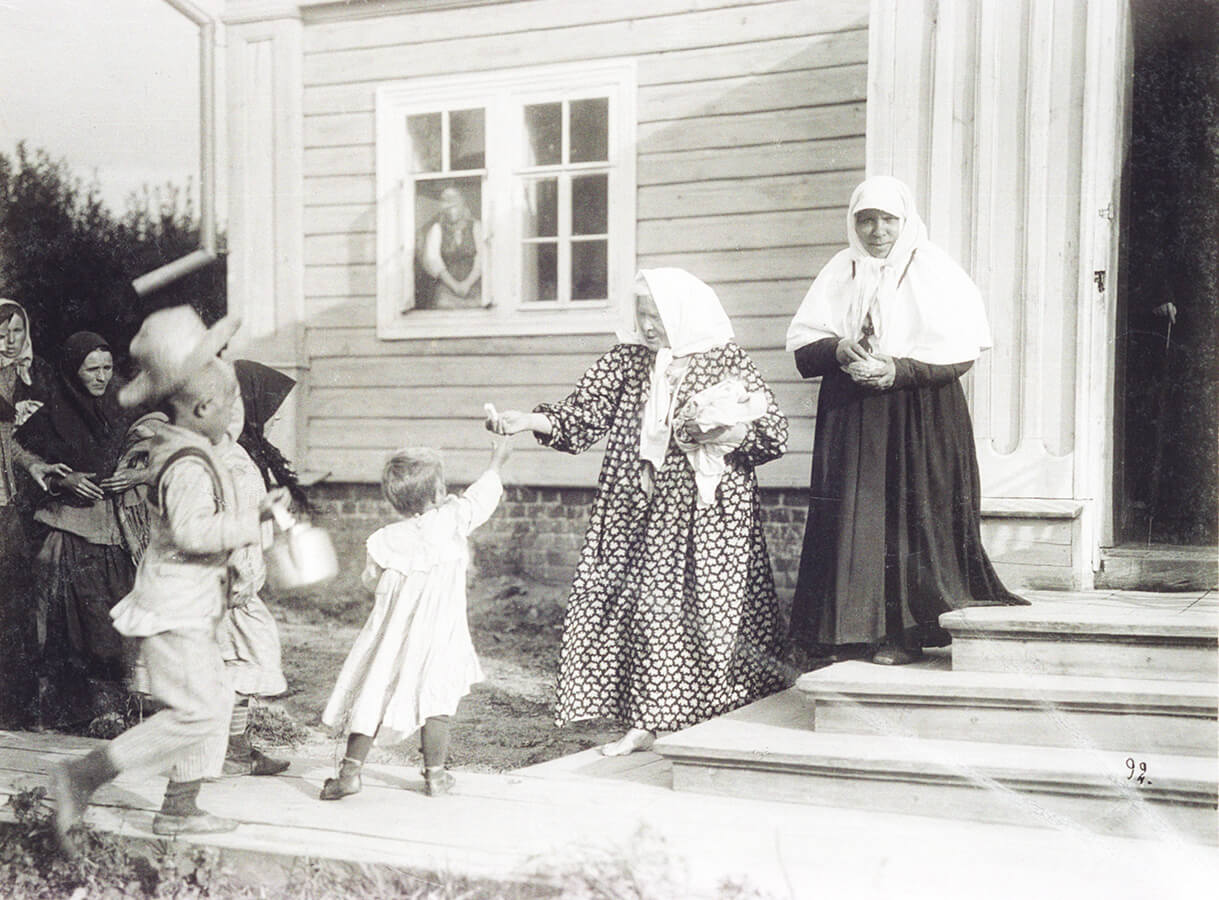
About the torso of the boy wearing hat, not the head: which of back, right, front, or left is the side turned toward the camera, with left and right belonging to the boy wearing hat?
right

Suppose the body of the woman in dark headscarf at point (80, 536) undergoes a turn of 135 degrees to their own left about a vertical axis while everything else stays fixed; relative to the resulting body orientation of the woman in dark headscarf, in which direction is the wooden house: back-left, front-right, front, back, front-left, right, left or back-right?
right

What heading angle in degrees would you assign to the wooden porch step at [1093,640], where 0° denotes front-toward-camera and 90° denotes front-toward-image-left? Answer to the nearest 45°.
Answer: approximately 0°

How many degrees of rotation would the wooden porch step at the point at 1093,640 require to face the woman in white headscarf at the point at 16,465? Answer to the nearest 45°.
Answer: approximately 90° to its right

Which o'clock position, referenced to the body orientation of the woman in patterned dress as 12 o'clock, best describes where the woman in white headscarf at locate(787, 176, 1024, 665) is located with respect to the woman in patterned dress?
The woman in white headscarf is roughly at 8 o'clock from the woman in patterned dress.

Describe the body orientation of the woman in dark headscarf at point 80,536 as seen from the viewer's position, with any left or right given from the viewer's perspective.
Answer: facing the viewer and to the right of the viewer

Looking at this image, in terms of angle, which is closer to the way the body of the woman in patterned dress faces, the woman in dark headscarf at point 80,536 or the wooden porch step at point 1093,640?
the woman in dark headscarf

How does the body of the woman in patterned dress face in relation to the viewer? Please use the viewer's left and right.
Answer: facing the viewer and to the left of the viewer

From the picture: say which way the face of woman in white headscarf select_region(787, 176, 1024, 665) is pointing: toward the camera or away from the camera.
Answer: toward the camera

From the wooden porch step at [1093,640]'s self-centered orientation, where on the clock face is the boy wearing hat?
The boy wearing hat is roughly at 2 o'clock from the wooden porch step.

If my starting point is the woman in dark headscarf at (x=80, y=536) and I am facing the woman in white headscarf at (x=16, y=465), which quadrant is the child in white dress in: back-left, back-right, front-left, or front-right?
back-left

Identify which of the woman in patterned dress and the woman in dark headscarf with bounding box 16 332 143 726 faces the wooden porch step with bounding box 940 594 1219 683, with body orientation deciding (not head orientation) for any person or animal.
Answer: the woman in dark headscarf

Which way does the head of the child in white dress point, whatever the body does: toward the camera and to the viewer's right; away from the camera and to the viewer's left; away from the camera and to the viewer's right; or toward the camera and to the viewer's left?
away from the camera and to the viewer's right
